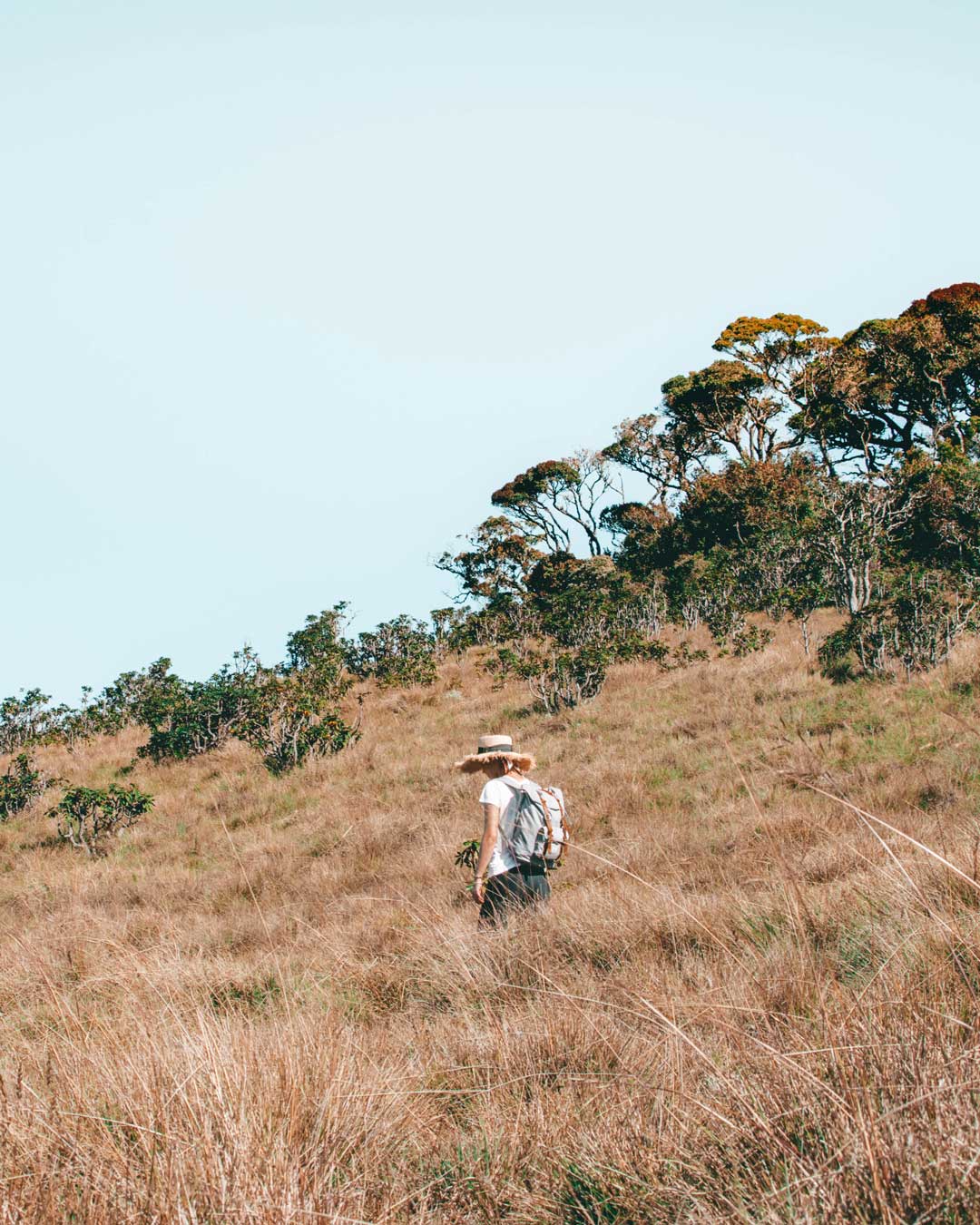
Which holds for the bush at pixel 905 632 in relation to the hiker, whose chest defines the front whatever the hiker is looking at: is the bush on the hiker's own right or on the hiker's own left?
on the hiker's own right

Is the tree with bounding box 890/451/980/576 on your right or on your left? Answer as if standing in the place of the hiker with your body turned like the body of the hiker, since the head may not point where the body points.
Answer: on your right

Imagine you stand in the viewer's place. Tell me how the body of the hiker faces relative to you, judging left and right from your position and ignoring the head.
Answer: facing away from the viewer and to the left of the viewer

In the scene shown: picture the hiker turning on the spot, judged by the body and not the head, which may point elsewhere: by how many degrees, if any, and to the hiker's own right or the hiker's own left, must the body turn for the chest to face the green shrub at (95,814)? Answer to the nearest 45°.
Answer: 0° — they already face it

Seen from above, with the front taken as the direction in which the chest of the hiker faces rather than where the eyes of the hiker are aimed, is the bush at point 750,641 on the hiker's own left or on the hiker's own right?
on the hiker's own right
